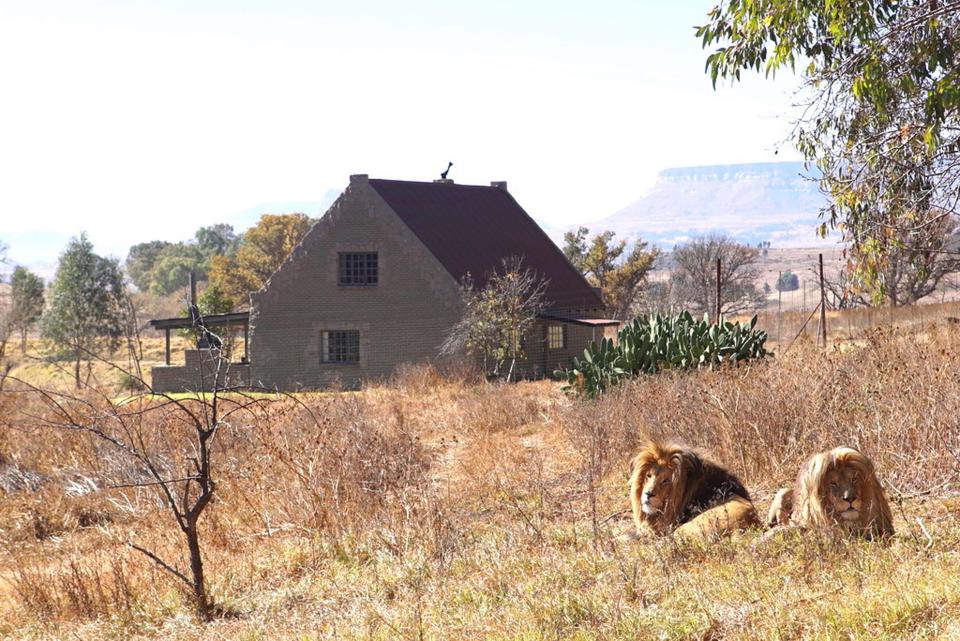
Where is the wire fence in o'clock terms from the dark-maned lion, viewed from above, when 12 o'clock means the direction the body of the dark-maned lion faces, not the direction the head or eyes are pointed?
The wire fence is roughly at 5 o'clock from the dark-maned lion.

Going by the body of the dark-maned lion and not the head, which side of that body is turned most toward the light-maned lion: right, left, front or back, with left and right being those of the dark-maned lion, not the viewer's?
back

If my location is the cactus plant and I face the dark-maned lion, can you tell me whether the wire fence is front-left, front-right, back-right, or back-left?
back-left

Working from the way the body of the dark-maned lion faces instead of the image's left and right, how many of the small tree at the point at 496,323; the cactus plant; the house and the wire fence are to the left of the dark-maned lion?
0

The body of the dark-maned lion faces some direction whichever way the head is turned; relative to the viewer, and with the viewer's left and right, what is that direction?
facing the viewer and to the left of the viewer

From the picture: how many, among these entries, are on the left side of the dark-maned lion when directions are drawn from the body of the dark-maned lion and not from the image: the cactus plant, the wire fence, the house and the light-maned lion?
0

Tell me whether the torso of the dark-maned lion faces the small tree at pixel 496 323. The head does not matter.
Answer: no

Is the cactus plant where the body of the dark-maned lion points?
no

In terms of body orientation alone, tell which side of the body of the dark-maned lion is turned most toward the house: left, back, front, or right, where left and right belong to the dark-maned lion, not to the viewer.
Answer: right
